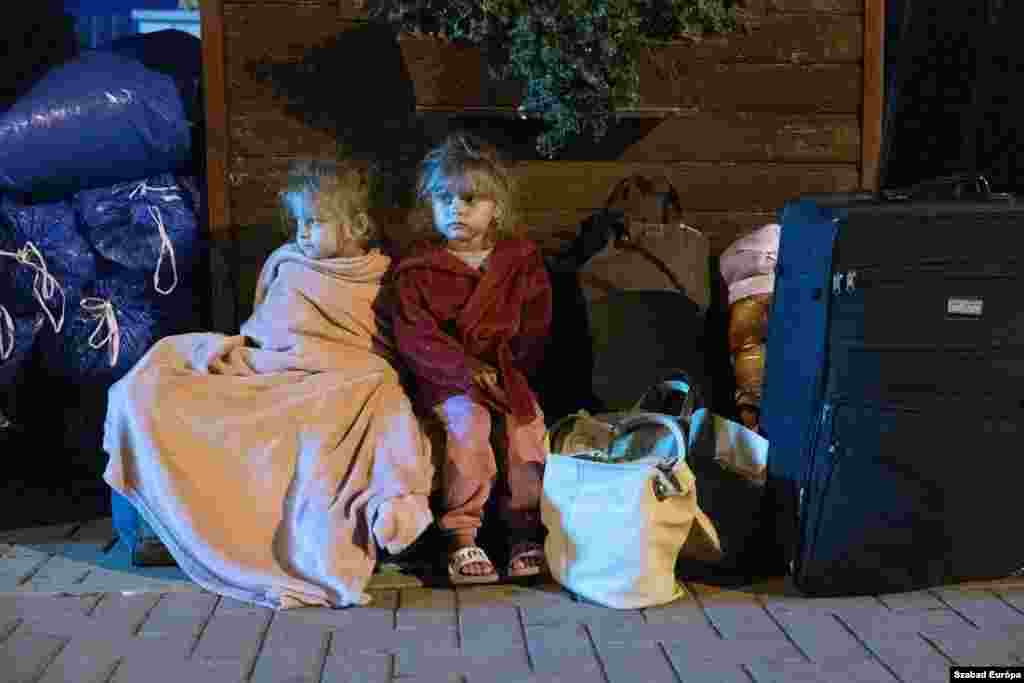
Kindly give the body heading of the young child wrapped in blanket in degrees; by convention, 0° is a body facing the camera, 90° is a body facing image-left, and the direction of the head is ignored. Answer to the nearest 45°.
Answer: approximately 45°

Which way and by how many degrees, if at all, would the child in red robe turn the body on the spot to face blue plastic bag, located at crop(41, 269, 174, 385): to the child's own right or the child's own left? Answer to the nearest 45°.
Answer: approximately 135° to the child's own right

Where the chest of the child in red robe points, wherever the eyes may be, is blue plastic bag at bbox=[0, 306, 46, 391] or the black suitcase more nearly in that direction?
the black suitcase

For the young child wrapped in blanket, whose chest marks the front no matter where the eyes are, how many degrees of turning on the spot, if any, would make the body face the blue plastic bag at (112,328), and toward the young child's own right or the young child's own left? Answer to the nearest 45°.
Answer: approximately 90° to the young child's own right

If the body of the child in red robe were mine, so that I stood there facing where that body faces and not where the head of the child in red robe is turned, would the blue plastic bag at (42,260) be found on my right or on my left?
on my right

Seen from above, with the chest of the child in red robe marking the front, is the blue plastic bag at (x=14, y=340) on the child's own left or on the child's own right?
on the child's own right

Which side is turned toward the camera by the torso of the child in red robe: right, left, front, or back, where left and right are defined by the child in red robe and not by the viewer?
front

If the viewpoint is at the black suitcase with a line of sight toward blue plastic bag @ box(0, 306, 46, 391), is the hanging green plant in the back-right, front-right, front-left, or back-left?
front-right

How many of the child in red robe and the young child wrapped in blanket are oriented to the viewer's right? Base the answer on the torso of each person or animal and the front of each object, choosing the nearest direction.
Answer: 0

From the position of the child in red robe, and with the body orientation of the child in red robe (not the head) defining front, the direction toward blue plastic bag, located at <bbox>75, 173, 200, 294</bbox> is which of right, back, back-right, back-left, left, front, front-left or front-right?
back-right

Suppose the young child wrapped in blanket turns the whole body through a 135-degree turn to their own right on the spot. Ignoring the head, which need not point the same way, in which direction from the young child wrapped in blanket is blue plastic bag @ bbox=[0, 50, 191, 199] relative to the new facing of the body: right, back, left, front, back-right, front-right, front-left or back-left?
front-left
